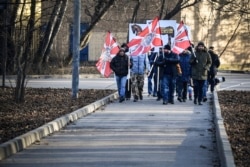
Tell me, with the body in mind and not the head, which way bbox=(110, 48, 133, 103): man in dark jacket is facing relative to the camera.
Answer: toward the camera

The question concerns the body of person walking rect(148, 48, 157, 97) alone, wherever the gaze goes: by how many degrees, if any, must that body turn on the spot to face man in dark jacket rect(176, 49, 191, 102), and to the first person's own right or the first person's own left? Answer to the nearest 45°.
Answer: approximately 45° to the first person's own left

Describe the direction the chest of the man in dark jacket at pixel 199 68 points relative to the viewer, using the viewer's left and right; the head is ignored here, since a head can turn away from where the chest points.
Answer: facing the viewer

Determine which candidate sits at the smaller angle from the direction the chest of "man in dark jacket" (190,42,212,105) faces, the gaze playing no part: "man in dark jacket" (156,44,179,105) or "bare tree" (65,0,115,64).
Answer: the man in dark jacket

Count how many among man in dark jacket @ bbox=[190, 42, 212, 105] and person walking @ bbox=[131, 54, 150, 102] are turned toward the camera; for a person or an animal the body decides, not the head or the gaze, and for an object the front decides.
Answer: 2

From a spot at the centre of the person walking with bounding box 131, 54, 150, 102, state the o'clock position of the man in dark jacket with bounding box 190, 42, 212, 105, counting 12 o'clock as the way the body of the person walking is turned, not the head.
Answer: The man in dark jacket is roughly at 10 o'clock from the person walking.

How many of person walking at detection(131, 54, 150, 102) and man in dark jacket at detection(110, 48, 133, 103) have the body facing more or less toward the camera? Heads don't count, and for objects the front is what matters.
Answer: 2

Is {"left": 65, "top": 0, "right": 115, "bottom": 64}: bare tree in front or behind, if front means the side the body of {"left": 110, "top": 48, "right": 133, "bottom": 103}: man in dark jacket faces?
behind

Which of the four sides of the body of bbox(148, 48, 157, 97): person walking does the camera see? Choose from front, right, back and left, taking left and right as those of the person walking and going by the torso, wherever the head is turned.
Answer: front

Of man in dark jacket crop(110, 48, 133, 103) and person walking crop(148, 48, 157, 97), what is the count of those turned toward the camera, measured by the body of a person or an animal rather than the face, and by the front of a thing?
2

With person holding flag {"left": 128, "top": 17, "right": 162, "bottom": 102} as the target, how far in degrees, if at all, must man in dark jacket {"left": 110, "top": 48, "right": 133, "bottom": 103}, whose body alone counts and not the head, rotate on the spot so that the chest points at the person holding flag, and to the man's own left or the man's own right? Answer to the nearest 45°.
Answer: approximately 135° to the man's own left

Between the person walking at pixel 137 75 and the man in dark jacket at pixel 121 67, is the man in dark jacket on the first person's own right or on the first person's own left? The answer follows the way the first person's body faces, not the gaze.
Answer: on the first person's own right

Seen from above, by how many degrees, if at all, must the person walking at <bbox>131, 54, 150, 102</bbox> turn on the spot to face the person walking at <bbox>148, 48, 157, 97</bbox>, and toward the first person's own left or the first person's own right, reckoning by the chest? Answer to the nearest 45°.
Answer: approximately 135° to the first person's own left
